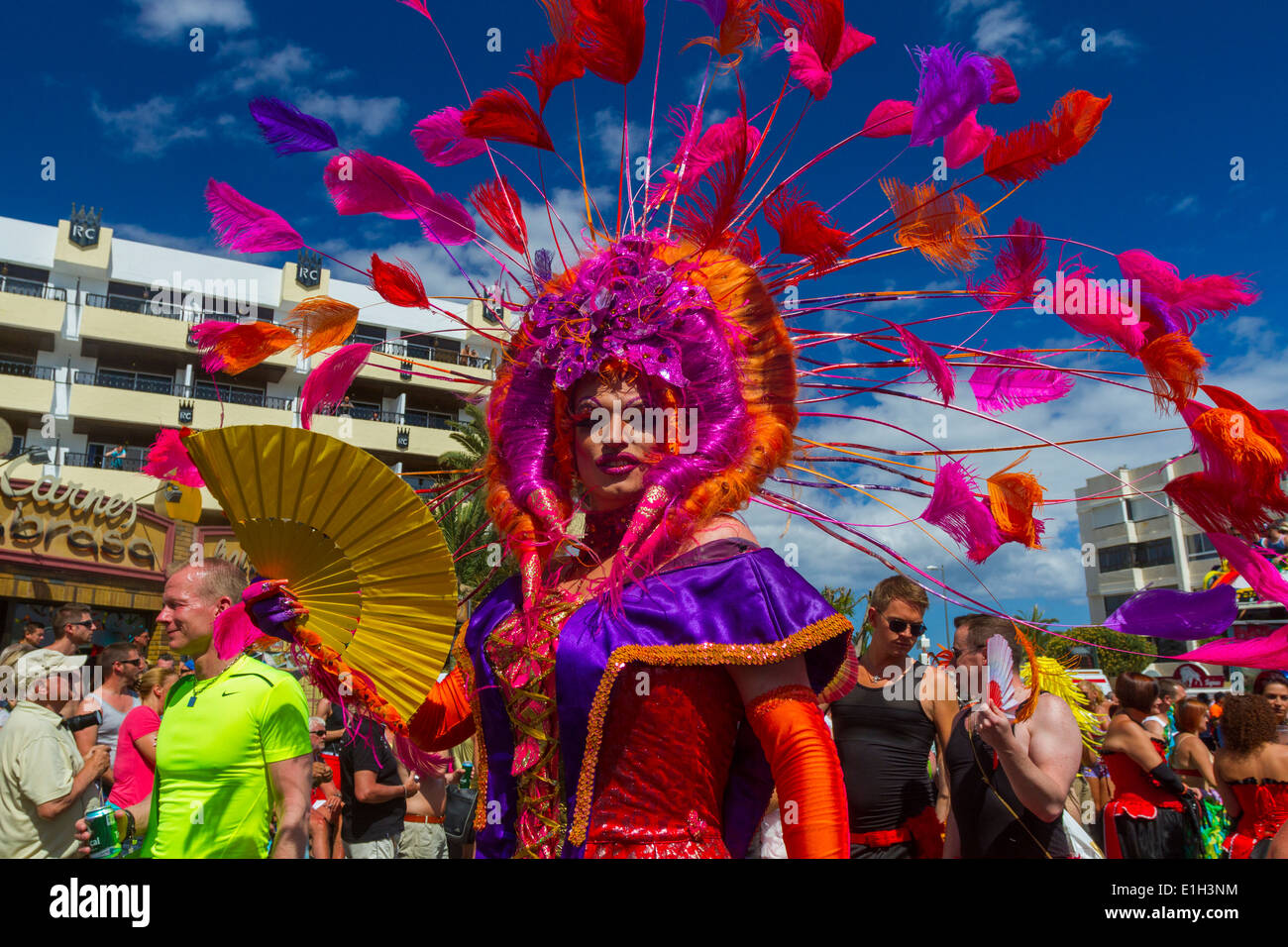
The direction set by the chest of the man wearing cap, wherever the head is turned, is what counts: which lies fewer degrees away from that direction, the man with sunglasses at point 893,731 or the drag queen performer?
the man with sunglasses

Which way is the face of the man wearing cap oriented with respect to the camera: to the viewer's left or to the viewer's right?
to the viewer's right

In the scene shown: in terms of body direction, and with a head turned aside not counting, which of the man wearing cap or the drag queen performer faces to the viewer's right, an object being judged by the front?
the man wearing cap

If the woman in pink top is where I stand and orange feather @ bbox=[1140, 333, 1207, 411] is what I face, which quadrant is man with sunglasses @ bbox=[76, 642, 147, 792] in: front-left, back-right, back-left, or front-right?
back-left

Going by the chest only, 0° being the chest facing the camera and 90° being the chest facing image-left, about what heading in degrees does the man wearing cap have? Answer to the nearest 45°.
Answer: approximately 270°

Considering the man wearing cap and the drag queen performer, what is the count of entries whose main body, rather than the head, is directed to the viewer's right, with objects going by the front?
1

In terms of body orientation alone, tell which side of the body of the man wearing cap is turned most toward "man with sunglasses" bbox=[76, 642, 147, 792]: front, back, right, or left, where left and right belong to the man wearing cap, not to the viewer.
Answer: left

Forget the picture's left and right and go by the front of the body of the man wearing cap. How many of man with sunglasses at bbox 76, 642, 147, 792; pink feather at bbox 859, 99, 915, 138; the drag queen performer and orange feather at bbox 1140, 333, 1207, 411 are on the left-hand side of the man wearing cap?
1

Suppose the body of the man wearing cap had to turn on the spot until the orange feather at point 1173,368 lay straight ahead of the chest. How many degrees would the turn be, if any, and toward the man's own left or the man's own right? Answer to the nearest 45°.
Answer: approximately 45° to the man's own right

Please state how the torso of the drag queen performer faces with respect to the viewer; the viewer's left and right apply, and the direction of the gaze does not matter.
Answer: facing the viewer and to the left of the viewer
